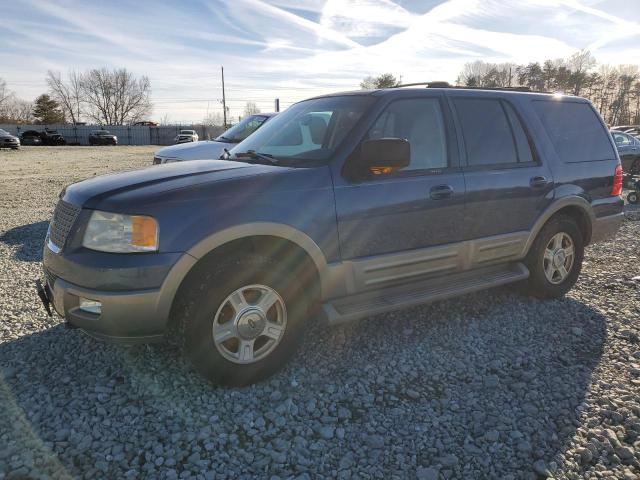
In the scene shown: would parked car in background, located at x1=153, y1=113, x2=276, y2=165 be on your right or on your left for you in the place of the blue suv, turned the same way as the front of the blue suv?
on your right

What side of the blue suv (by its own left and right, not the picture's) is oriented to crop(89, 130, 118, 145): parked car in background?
right

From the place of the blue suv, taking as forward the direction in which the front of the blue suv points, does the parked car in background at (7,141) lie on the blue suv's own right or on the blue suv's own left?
on the blue suv's own right

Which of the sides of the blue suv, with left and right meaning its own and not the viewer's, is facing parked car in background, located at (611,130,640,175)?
back

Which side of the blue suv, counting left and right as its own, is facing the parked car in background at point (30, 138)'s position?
right

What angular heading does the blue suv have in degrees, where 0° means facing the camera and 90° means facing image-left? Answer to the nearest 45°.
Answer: approximately 45°
